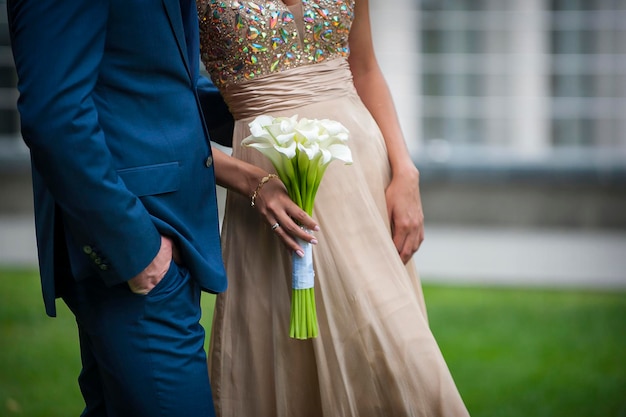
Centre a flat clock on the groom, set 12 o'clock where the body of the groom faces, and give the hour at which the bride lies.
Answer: The bride is roughly at 11 o'clock from the groom.

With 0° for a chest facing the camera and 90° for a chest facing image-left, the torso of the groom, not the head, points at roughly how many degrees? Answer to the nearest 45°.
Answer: approximately 270°
